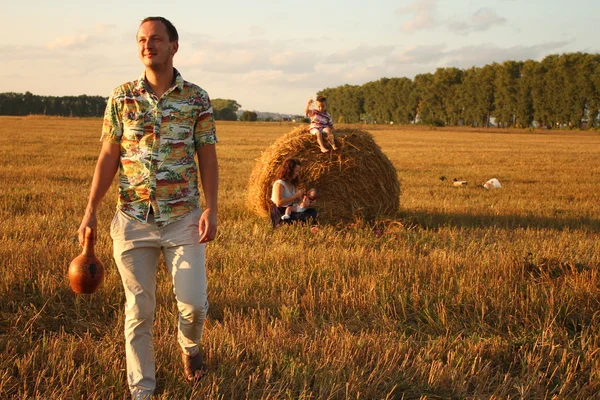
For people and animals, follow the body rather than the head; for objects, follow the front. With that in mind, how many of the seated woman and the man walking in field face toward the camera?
1

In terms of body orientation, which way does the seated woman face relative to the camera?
to the viewer's right

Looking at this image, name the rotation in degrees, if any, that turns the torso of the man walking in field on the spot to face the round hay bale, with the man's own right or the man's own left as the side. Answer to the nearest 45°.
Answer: approximately 135° to the man's own left

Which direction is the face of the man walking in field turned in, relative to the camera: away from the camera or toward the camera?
toward the camera

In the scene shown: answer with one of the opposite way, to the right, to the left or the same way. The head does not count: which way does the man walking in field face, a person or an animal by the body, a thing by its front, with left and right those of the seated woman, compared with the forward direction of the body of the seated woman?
to the right

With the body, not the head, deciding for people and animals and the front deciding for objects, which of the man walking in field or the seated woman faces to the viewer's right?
the seated woman

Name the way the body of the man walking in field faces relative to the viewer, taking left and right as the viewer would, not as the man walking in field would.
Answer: facing the viewer
